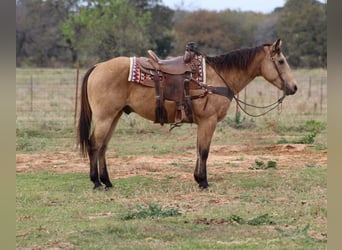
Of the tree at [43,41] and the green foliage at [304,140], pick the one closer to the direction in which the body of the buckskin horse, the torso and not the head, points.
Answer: the green foliage

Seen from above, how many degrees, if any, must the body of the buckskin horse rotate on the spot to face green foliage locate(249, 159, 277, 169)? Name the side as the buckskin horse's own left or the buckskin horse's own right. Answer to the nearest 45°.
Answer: approximately 45° to the buckskin horse's own left

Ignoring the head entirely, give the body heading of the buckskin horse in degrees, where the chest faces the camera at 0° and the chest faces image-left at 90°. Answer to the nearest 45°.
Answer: approximately 270°

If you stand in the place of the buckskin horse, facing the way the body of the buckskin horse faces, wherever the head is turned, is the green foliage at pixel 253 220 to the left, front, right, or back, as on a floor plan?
right

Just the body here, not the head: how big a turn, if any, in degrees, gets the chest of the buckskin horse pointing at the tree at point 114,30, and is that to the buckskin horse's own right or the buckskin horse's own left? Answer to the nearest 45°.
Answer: approximately 90° to the buckskin horse's own left

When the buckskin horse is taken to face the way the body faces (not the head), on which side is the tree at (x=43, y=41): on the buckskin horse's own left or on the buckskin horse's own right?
on the buckskin horse's own left

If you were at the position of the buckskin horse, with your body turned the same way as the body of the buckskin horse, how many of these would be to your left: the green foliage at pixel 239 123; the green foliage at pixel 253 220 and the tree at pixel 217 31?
2

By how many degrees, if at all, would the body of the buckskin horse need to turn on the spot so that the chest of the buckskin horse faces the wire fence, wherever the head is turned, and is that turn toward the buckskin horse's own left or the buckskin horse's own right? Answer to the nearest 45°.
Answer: approximately 90° to the buckskin horse's own left

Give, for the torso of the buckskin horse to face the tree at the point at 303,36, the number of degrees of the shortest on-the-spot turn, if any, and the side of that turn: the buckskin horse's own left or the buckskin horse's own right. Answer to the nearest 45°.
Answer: approximately 90° to the buckskin horse's own left

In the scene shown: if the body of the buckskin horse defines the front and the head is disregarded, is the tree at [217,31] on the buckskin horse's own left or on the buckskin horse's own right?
on the buckskin horse's own left
